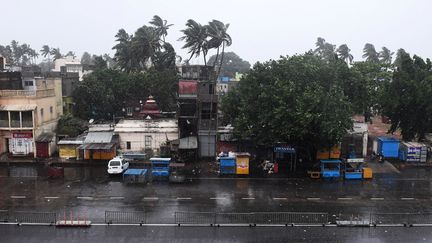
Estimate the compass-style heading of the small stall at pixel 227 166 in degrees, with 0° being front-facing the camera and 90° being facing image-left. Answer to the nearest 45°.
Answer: approximately 0°

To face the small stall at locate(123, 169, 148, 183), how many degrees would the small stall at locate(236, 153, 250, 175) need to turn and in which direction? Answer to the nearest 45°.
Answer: approximately 90° to its right

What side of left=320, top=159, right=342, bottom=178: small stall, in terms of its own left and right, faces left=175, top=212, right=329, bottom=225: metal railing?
front

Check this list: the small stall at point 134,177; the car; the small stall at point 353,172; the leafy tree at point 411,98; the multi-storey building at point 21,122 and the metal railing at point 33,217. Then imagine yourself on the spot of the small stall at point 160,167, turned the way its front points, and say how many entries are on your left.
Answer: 2

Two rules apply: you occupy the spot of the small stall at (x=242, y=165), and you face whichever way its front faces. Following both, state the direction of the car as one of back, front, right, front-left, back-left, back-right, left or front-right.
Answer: right

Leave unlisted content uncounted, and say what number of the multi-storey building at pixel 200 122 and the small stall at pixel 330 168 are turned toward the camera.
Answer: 2

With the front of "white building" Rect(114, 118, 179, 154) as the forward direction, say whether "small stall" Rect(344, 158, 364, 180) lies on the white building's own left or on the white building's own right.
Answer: on the white building's own left

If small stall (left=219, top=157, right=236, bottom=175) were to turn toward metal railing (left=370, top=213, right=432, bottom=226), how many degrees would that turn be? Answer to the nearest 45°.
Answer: approximately 45° to its left

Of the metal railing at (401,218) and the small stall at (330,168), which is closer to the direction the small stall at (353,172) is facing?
the metal railing

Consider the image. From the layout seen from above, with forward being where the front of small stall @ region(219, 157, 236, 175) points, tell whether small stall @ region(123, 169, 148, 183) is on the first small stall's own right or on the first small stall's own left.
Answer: on the first small stall's own right

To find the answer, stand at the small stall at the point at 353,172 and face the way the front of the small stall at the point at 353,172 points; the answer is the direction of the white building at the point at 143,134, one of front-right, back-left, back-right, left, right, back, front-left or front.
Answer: right

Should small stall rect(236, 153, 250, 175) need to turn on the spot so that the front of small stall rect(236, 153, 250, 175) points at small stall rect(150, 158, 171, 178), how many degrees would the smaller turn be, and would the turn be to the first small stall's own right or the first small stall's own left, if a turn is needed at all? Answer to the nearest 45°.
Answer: approximately 90° to the first small stall's own right
